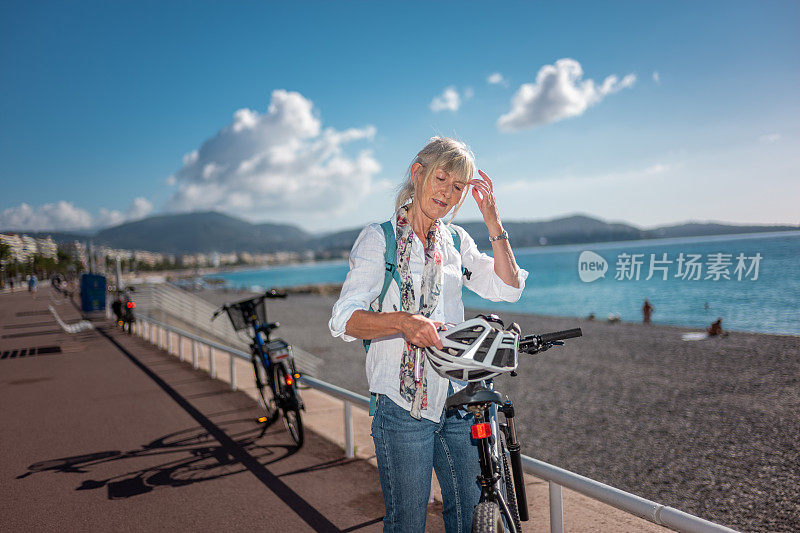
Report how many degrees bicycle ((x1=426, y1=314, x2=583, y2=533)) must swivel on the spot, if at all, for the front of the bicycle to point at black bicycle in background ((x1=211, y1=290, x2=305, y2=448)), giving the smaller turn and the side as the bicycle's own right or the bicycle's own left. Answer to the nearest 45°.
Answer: approximately 45° to the bicycle's own left

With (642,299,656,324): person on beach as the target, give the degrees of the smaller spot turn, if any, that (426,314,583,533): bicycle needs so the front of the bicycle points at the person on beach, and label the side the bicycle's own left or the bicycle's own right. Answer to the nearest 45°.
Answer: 0° — it already faces them

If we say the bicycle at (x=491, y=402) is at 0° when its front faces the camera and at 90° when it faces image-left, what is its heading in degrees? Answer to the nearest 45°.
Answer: approximately 180°
